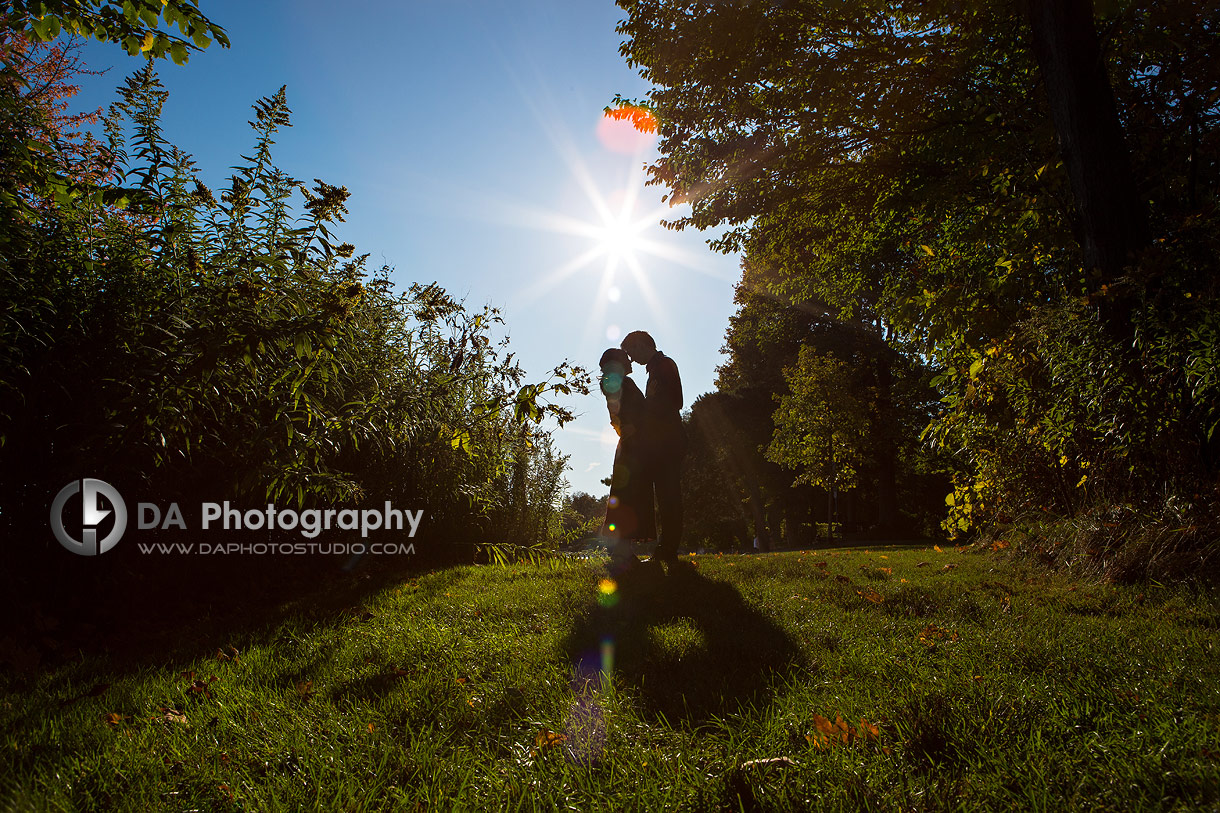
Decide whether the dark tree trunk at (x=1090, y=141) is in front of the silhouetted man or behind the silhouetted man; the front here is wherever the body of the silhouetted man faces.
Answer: behind

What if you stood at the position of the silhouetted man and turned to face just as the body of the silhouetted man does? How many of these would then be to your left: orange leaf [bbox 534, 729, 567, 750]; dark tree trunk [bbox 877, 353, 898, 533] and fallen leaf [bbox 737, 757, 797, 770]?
2

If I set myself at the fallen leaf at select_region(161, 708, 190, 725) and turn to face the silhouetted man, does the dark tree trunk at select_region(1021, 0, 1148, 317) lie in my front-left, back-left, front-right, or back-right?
front-right

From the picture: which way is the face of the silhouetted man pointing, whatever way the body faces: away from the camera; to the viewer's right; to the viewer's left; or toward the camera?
to the viewer's left

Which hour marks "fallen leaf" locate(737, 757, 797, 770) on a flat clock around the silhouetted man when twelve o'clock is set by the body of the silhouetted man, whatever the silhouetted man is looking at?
The fallen leaf is roughly at 9 o'clock from the silhouetted man.

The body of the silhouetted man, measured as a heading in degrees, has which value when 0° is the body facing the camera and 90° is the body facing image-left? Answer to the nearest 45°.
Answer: approximately 90°

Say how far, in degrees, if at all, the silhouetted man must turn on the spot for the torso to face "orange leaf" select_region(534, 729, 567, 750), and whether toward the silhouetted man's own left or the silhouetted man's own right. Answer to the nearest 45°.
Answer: approximately 90° to the silhouetted man's own left
